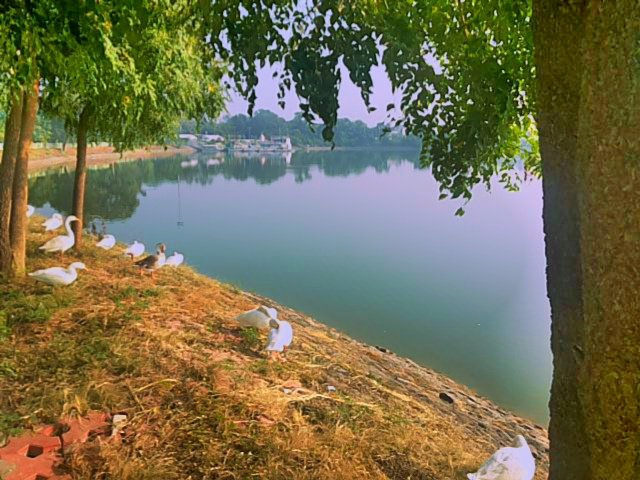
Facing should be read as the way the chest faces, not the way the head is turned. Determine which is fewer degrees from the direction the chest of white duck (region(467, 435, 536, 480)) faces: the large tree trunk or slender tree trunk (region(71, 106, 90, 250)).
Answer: the large tree trunk

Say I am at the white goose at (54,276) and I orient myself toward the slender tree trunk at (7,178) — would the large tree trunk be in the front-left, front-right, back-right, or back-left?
back-left

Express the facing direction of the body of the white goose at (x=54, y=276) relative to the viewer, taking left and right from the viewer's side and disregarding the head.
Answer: facing to the right of the viewer

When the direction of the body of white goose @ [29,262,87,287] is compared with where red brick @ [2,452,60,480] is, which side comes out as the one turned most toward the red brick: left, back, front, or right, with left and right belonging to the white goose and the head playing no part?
right

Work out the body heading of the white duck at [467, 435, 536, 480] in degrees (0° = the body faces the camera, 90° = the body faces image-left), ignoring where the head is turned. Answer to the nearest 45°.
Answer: approximately 270°

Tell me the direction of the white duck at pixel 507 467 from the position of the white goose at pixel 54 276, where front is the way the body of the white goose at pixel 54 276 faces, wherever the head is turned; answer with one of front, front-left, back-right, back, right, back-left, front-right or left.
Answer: front-right

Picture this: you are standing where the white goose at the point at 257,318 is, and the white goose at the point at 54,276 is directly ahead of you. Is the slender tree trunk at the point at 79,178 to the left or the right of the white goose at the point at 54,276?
right

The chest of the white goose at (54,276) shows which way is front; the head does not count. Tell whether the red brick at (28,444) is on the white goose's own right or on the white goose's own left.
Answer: on the white goose's own right

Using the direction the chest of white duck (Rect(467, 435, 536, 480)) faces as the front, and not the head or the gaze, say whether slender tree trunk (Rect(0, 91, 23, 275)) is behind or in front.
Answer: behind

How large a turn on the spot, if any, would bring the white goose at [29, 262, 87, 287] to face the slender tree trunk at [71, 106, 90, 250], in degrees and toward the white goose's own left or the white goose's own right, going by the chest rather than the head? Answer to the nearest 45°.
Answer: approximately 90° to the white goose's own left
